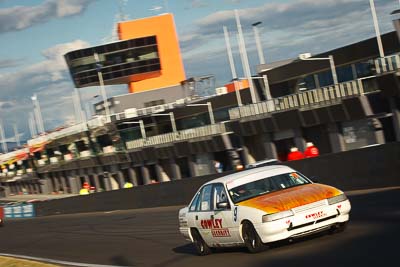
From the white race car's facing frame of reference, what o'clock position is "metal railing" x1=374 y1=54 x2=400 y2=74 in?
The metal railing is roughly at 8 o'clock from the white race car.

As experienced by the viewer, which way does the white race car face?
facing the viewer and to the right of the viewer
